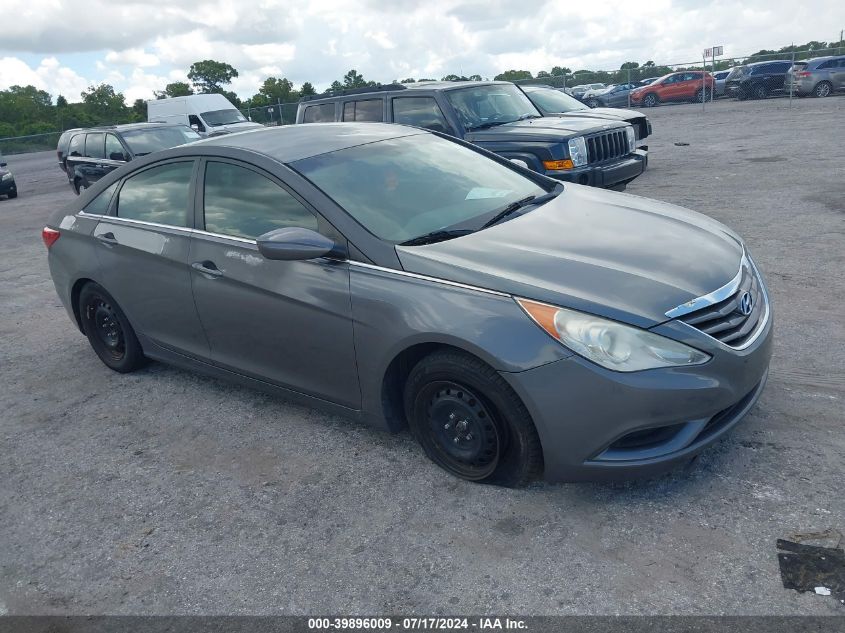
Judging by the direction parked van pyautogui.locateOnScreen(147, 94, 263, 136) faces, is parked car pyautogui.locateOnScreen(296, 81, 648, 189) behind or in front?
in front

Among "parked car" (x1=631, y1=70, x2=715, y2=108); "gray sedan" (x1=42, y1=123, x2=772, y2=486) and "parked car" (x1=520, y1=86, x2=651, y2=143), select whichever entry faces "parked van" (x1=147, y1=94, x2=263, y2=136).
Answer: "parked car" (x1=631, y1=70, x2=715, y2=108)

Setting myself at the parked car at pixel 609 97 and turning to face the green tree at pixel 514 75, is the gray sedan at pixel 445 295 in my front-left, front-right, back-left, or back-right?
back-left

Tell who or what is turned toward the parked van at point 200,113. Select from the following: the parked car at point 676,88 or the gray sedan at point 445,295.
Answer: the parked car at point 676,88

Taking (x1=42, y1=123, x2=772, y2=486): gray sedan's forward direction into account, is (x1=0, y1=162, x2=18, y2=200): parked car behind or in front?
behind

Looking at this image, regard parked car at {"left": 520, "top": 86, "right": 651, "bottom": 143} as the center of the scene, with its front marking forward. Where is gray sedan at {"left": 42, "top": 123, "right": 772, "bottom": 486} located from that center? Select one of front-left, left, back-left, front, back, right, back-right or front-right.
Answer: front-right

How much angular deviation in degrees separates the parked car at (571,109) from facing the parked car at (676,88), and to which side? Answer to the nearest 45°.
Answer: approximately 135° to its left

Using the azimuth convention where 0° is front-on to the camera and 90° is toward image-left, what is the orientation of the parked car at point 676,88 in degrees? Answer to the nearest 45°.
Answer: approximately 45°

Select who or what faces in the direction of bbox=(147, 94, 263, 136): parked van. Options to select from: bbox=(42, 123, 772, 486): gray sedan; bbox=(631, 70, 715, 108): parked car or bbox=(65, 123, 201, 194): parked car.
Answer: bbox=(631, 70, 715, 108): parked car

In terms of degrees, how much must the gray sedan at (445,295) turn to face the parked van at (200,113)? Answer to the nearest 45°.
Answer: approximately 135° to its left

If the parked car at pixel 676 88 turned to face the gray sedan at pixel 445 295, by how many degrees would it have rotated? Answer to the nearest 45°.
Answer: approximately 45° to its left
